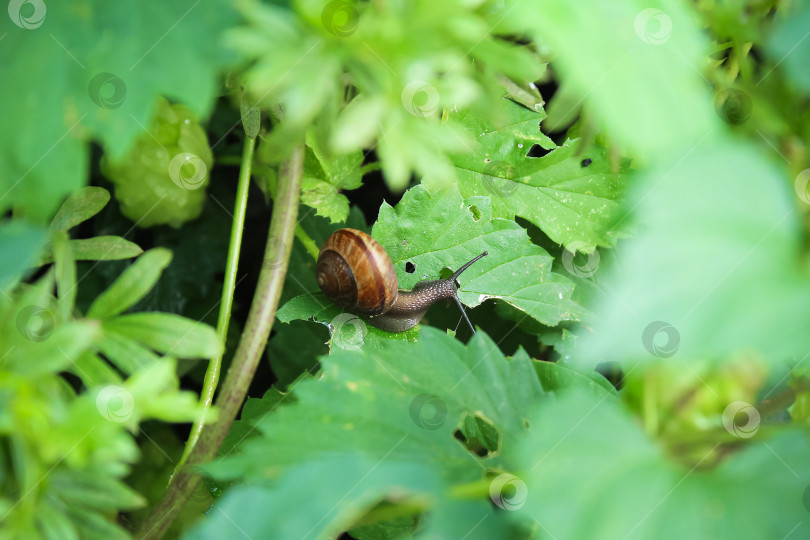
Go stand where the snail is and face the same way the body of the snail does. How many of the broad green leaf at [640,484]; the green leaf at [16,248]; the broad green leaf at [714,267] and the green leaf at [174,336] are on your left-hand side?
0

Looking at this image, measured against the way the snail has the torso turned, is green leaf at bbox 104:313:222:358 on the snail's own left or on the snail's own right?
on the snail's own right

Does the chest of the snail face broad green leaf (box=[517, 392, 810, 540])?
no

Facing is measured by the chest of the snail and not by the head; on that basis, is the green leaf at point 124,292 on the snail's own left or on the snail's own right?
on the snail's own right

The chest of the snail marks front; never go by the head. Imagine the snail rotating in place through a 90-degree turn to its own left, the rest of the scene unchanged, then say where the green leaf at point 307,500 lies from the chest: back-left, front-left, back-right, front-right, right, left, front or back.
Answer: back

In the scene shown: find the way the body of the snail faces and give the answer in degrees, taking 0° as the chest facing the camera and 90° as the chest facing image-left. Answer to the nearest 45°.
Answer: approximately 270°
